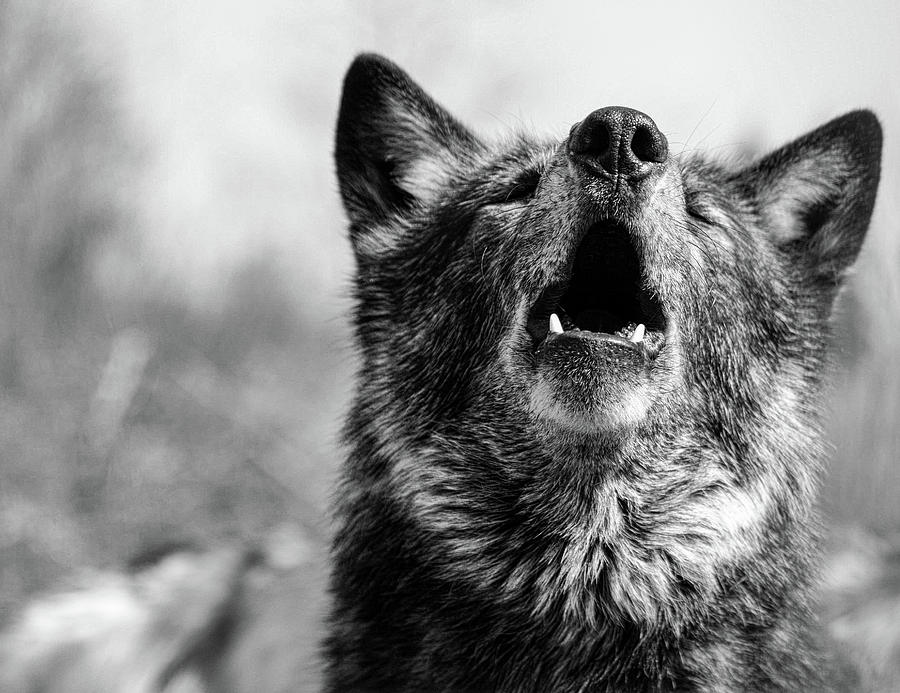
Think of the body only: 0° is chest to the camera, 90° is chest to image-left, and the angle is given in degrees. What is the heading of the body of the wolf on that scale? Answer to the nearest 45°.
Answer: approximately 0°
